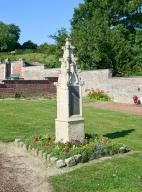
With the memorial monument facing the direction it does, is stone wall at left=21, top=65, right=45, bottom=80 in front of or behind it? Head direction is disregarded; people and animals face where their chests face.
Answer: behind

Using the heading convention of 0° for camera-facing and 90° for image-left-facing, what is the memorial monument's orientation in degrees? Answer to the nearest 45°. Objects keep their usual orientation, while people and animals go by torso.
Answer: approximately 315°

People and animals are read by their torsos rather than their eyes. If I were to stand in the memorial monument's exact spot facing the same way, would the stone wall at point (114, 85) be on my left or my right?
on my left

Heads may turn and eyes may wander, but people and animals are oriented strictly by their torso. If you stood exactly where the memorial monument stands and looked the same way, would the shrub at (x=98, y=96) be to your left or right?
on your left
